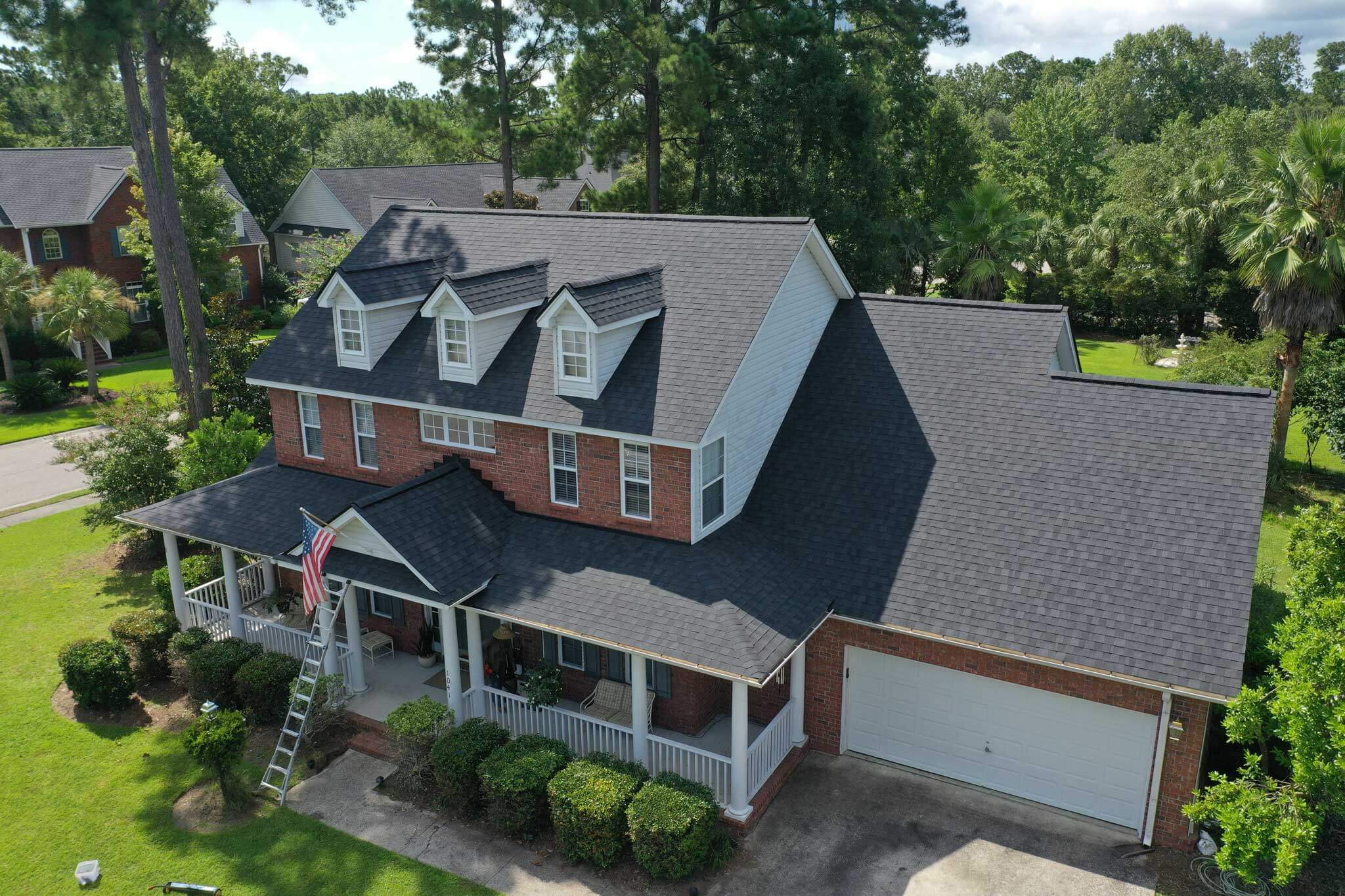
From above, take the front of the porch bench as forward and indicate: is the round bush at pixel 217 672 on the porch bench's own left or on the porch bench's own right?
on the porch bench's own right

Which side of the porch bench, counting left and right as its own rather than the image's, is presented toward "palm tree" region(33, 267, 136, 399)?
right

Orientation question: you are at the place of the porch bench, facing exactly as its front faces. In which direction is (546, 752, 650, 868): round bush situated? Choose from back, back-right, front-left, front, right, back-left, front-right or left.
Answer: front-left

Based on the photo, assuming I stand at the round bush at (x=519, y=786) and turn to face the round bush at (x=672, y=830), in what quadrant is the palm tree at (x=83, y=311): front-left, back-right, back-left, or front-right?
back-left

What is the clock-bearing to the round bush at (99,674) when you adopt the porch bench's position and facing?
The round bush is roughly at 2 o'clock from the porch bench.

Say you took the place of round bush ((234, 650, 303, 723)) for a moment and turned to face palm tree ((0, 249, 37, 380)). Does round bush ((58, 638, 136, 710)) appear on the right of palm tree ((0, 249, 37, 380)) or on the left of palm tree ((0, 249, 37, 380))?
left

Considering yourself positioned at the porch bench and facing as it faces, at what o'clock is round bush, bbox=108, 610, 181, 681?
The round bush is roughly at 2 o'clock from the porch bench.

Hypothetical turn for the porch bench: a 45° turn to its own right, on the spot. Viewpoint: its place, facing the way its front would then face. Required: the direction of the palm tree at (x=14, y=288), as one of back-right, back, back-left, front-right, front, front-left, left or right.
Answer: front-right

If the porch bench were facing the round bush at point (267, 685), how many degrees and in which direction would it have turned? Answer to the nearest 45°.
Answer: approximately 45° to its right

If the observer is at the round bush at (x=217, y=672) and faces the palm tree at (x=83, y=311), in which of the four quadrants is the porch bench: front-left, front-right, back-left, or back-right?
back-right

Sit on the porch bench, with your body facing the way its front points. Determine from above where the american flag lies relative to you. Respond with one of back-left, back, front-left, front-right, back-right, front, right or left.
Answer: front-right

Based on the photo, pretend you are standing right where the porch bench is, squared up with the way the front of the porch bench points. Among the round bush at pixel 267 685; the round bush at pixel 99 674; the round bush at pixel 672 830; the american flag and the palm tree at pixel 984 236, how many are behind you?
1

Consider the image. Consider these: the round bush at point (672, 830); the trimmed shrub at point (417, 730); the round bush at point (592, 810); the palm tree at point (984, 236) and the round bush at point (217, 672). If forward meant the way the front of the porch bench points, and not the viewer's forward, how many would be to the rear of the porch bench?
1

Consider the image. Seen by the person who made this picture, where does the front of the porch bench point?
facing the viewer and to the left of the viewer

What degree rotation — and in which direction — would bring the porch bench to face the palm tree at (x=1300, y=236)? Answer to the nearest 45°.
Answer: approximately 180°

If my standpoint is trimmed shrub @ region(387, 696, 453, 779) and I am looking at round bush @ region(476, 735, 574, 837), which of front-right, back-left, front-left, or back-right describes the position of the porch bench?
front-left

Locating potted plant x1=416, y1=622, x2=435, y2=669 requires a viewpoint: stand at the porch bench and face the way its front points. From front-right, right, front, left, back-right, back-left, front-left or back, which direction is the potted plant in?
right

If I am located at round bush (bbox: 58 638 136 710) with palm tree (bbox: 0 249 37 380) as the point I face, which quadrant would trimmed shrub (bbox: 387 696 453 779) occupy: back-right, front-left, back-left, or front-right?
back-right

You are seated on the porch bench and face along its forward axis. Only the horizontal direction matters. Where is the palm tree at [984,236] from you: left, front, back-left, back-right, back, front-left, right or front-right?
back
